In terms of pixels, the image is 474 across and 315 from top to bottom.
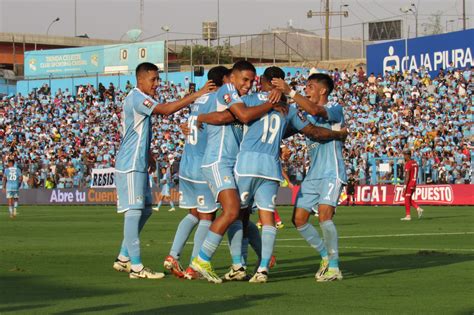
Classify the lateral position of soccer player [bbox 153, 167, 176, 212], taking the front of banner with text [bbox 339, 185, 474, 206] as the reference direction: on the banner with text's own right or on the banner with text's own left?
on the banner with text's own right

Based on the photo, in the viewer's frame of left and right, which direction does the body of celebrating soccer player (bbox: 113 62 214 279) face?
facing to the right of the viewer

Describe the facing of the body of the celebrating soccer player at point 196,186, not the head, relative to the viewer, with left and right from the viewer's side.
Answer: facing away from the viewer and to the right of the viewer

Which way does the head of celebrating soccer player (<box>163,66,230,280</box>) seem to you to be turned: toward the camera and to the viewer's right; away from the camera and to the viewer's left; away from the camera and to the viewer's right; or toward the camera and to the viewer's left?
away from the camera and to the viewer's right

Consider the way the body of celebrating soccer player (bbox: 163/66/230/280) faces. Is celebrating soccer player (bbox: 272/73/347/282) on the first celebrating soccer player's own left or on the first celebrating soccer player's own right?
on the first celebrating soccer player's own right

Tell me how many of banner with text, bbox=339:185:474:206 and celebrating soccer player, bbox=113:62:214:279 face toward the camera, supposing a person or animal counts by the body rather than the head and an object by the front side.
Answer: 1

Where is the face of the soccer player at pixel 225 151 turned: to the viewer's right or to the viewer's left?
to the viewer's right

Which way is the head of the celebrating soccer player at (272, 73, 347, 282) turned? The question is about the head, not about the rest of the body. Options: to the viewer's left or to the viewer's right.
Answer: to the viewer's left
